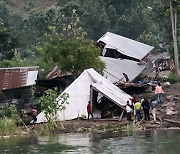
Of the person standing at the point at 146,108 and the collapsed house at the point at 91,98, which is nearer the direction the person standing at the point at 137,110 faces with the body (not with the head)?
the collapsed house

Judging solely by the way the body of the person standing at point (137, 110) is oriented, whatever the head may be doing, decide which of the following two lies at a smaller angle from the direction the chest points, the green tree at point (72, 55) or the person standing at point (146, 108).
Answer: the green tree
